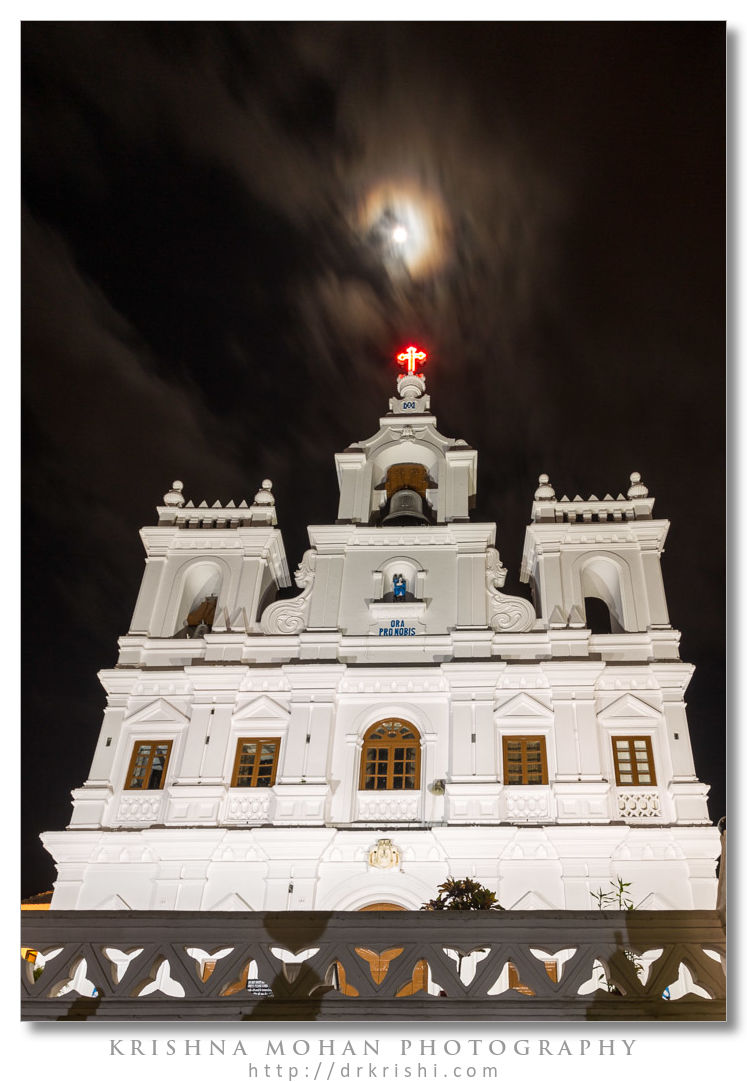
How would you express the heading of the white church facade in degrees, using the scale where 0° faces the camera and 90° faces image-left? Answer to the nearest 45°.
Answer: approximately 0°
